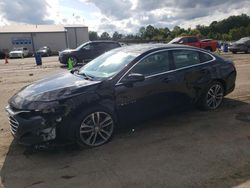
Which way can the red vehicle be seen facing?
to the viewer's left

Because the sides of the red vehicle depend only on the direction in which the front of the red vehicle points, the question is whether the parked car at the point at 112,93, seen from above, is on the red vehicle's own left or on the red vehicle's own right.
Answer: on the red vehicle's own left

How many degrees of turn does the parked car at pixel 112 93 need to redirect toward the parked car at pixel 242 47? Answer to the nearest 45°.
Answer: approximately 180°

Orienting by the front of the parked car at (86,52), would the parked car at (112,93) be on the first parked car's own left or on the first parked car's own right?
on the first parked car's own left

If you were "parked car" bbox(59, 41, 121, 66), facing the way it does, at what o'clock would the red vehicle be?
The red vehicle is roughly at 5 o'clock from the parked car.

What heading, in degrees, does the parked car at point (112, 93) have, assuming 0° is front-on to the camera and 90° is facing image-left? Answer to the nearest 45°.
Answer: approximately 45°

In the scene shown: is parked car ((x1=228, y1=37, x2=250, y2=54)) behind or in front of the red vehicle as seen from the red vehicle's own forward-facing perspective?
behind

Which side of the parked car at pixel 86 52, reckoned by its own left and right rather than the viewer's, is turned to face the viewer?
left

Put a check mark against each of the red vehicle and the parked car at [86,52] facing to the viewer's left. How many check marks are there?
2
